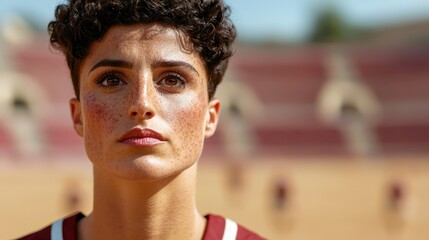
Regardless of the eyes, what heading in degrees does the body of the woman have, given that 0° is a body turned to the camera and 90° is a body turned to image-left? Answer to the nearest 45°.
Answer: approximately 0°
